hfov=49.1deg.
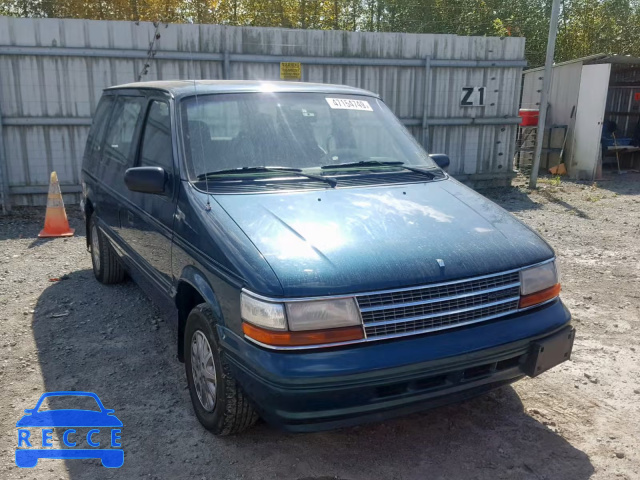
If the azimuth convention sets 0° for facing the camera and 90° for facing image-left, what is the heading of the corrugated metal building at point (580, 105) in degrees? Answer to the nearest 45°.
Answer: approximately 0°

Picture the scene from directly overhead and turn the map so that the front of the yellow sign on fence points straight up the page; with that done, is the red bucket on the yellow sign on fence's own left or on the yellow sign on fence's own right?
on the yellow sign on fence's own left

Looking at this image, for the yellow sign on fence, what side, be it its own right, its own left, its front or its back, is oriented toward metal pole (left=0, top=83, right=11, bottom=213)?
right

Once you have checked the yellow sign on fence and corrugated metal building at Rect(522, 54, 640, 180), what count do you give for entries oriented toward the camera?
2

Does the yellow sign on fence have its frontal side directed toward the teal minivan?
yes

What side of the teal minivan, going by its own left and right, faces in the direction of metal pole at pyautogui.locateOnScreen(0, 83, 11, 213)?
back

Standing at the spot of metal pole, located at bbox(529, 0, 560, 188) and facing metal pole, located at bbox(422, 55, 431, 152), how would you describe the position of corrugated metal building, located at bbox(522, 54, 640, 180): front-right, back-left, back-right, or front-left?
back-right

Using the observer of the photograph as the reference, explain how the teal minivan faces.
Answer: facing the viewer and to the right of the viewer

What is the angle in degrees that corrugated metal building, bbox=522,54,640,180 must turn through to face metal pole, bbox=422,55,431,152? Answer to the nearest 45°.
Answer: approximately 45° to its right

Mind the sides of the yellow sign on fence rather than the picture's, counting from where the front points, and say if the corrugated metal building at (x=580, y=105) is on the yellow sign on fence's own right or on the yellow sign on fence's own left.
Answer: on the yellow sign on fence's own left
